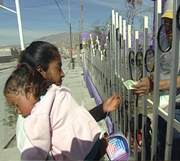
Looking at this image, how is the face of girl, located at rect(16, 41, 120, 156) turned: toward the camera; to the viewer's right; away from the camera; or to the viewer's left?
to the viewer's right

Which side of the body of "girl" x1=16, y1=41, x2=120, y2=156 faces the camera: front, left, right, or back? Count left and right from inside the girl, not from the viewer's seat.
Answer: right
